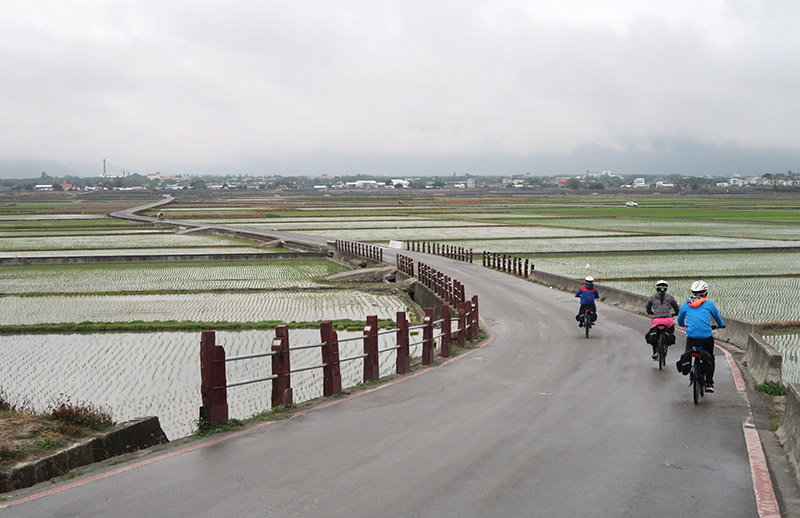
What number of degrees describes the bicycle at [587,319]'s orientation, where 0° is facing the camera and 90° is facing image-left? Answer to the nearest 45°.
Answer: approximately 180°

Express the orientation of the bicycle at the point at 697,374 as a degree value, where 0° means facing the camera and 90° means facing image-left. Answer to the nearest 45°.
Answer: approximately 180°

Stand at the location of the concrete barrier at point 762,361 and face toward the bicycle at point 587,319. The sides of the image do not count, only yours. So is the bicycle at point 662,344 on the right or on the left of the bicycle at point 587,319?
left

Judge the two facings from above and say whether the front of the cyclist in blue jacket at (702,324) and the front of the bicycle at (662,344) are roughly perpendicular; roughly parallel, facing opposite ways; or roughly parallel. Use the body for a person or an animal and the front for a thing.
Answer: roughly parallel

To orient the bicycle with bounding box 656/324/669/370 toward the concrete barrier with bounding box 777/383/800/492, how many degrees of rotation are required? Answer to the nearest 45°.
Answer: approximately 180°

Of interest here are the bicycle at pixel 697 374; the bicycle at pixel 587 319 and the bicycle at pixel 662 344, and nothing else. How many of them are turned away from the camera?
3

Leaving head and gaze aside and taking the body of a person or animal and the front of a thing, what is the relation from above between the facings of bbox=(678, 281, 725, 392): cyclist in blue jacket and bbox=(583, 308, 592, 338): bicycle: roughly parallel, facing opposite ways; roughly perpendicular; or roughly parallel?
roughly parallel

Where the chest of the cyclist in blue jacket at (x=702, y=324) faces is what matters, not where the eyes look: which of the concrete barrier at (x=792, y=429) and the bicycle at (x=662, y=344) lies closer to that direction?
the bicycle

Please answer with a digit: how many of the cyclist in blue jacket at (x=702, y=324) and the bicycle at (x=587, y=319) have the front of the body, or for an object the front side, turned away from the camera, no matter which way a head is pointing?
2

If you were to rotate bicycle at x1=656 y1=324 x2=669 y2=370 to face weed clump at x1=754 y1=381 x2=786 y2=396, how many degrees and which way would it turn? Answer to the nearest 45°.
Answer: approximately 135° to its right

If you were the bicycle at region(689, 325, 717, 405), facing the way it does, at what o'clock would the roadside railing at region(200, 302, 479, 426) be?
The roadside railing is roughly at 8 o'clock from the bicycle.

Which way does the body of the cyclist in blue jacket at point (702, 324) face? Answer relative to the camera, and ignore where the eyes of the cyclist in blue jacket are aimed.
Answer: away from the camera

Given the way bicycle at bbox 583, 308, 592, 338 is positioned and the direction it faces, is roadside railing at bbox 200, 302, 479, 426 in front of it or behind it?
behind

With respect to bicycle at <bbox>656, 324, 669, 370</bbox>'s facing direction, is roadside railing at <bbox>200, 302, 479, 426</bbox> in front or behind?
behind

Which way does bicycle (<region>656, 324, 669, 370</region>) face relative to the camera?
away from the camera
